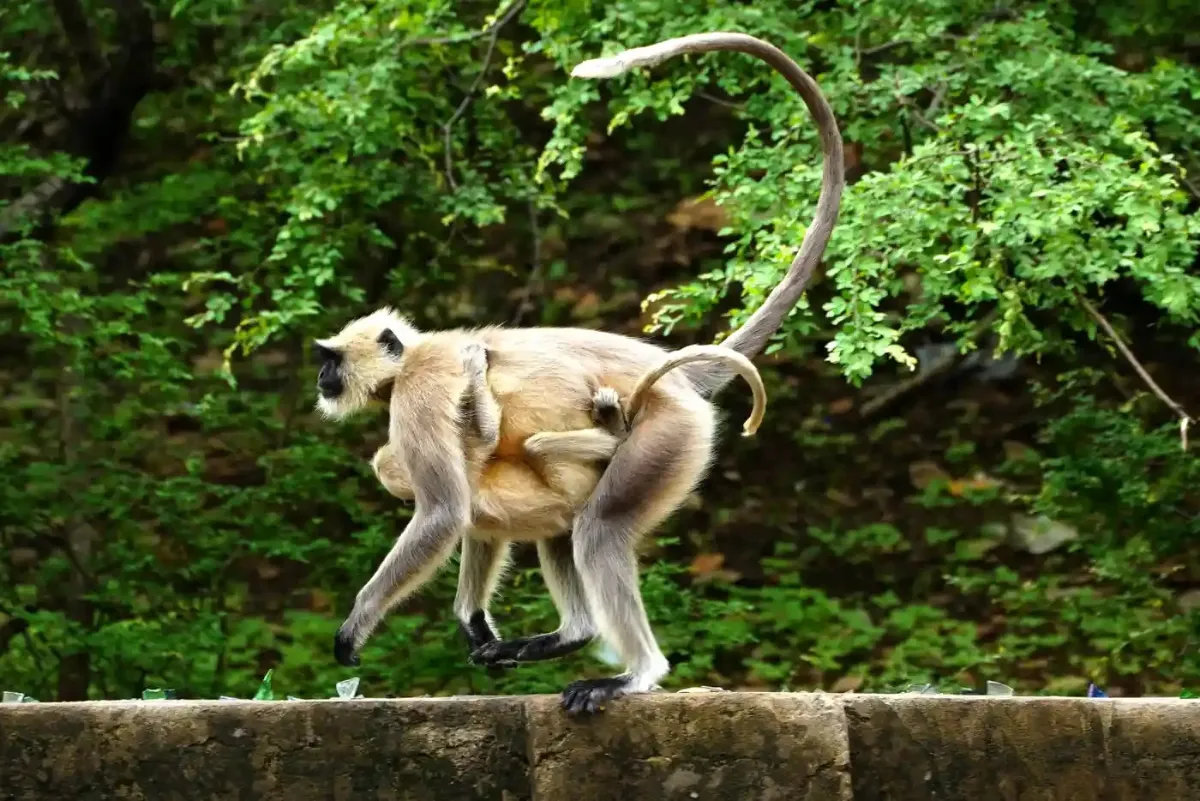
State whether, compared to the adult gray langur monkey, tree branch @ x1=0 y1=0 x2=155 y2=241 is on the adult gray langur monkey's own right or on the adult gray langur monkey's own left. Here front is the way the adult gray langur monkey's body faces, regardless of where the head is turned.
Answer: on the adult gray langur monkey's own right

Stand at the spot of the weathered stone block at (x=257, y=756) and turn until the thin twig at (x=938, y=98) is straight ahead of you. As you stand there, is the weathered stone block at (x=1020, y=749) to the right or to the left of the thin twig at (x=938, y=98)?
right

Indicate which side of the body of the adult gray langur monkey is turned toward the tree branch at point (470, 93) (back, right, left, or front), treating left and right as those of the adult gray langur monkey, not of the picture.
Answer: right

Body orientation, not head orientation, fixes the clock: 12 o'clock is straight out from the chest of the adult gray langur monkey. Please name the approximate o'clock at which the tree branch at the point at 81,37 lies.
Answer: The tree branch is roughly at 2 o'clock from the adult gray langur monkey.

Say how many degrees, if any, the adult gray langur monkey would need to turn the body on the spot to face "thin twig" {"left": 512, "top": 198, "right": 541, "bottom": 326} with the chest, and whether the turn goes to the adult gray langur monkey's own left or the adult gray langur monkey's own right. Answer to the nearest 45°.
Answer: approximately 90° to the adult gray langur monkey's own right

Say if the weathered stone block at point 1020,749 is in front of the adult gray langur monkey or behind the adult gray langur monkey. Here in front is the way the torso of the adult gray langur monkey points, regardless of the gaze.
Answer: behind

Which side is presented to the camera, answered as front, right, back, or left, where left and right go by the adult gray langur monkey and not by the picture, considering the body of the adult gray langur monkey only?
left

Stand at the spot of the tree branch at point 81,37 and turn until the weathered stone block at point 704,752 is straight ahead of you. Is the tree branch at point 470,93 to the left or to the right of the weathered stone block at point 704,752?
left

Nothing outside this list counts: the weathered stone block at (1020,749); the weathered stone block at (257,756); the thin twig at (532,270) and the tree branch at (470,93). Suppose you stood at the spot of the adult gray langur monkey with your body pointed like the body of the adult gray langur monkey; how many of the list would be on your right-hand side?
2

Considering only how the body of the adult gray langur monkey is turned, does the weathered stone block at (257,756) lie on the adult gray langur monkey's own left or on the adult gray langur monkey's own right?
on the adult gray langur monkey's own left
